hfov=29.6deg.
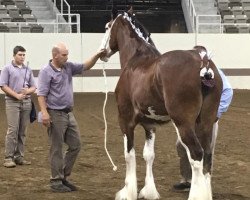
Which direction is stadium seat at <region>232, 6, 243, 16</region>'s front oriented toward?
toward the camera

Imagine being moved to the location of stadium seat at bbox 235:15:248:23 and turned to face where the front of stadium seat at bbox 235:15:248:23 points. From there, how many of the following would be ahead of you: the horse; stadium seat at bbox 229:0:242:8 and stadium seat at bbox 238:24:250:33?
2

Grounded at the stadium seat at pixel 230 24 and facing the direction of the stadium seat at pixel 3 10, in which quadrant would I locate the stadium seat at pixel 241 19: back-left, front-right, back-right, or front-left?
back-right

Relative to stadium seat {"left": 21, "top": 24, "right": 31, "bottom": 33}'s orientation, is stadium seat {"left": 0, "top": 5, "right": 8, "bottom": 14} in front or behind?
behind

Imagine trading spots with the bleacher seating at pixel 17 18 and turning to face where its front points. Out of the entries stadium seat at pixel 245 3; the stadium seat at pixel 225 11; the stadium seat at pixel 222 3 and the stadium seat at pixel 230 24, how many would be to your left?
4

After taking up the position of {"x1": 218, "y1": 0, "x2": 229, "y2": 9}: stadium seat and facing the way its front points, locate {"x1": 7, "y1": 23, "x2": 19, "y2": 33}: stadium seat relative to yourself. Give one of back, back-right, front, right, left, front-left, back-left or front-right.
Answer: front-right

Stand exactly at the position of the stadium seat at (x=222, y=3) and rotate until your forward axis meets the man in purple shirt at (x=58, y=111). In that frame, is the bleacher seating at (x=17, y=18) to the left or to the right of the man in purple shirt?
right

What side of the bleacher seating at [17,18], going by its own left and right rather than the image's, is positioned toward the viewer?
front

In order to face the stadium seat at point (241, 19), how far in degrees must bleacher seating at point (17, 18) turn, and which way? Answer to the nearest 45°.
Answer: approximately 90° to its left

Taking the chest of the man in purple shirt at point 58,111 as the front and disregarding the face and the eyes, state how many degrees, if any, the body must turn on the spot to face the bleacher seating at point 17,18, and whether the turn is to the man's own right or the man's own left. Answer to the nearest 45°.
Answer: approximately 135° to the man's own left

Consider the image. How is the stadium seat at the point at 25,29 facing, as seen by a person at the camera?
facing the viewer

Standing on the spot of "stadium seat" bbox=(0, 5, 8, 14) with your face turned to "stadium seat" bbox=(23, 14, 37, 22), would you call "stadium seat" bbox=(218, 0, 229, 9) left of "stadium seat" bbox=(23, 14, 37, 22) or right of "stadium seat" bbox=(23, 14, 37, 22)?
left

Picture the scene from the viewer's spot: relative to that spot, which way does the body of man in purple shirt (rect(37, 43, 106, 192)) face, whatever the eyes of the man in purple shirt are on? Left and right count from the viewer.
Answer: facing the viewer and to the right of the viewer

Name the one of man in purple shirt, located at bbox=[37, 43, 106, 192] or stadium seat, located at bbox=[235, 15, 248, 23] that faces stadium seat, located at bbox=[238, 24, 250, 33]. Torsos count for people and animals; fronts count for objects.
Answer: stadium seat, located at bbox=[235, 15, 248, 23]
